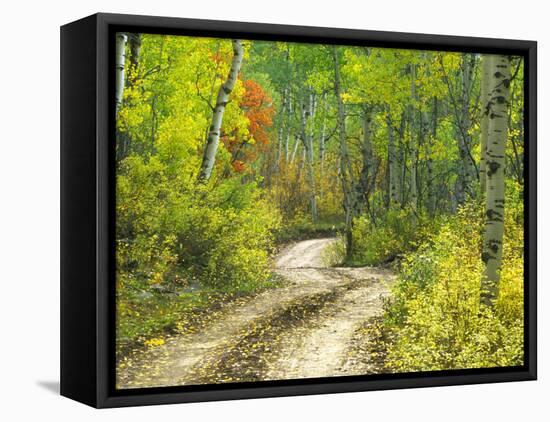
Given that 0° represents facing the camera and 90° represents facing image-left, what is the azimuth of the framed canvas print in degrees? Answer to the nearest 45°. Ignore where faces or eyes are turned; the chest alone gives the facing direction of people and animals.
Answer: approximately 315°
